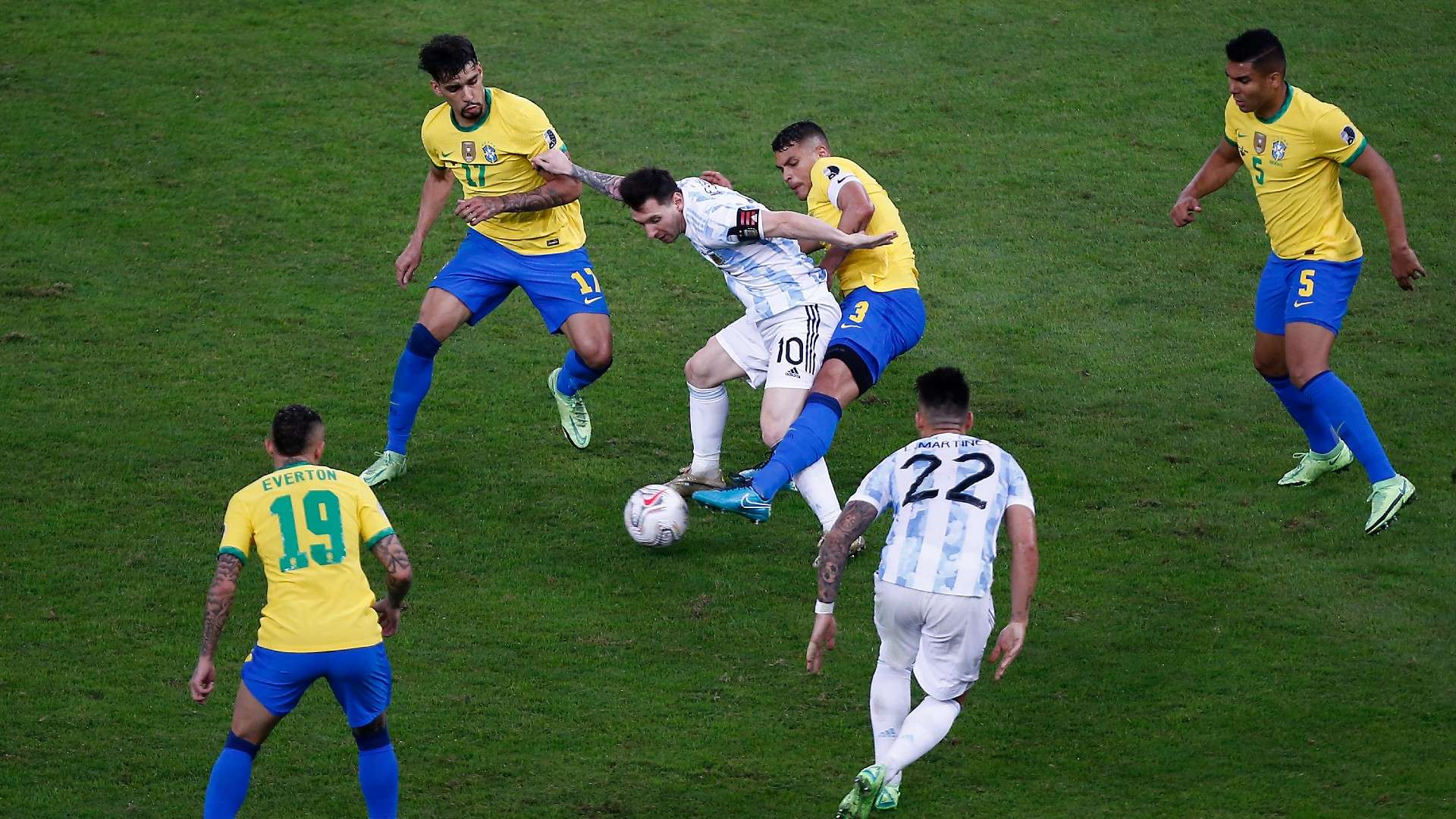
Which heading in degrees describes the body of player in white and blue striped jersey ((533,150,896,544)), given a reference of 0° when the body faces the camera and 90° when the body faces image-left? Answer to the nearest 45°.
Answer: approximately 45°

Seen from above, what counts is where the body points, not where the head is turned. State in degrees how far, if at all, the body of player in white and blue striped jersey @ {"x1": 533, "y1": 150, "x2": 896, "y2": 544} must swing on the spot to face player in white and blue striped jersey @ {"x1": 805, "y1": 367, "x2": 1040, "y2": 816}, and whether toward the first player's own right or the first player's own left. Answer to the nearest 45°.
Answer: approximately 45° to the first player's own left

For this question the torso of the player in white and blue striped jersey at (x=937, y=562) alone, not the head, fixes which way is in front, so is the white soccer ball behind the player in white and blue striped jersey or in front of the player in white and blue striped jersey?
in front

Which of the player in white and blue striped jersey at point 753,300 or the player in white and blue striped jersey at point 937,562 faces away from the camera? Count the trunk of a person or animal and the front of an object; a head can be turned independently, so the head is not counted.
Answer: the player in white and blue striped jersey at point 937,562

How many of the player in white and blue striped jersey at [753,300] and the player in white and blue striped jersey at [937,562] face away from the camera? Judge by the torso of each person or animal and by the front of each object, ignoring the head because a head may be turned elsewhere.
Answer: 1

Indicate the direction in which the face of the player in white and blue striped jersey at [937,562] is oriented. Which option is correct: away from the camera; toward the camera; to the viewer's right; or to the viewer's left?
away from the camera

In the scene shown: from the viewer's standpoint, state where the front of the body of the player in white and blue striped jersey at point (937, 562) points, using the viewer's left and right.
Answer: facing away from the viewer

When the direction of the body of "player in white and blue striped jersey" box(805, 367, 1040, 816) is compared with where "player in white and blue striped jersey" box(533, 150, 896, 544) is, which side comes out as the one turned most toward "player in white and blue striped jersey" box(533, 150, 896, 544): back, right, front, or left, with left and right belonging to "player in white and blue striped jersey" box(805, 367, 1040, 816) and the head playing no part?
front
